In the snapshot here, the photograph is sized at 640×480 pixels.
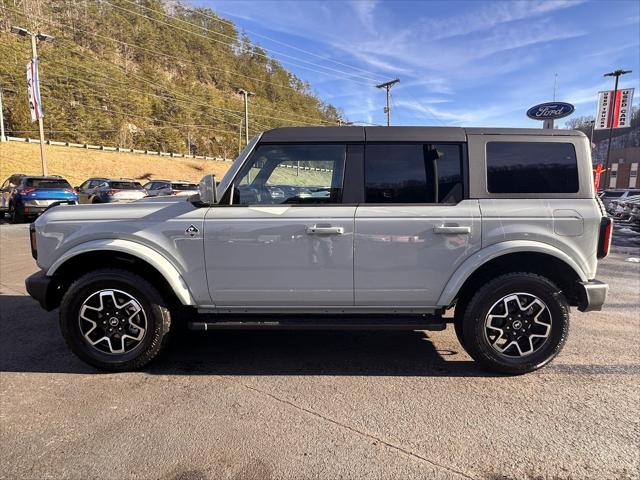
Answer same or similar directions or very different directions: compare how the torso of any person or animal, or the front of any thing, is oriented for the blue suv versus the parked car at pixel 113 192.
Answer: same or similar directions

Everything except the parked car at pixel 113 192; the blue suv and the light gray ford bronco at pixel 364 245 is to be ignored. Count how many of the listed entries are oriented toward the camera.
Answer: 0

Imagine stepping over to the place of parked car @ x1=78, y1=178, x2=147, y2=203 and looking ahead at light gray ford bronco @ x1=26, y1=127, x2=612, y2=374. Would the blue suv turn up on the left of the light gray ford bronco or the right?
right

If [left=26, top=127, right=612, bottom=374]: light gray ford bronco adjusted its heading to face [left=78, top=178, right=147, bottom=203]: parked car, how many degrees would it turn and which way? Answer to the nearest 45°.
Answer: approximately 45° to its right

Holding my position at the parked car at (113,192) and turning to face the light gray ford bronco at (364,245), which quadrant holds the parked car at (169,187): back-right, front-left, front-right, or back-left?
back-left

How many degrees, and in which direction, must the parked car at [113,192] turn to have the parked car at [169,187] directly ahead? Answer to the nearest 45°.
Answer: approximately 90° to its right

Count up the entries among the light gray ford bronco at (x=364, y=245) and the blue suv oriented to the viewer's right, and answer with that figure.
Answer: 0

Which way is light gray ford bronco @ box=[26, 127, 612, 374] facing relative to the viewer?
to the viewer's left

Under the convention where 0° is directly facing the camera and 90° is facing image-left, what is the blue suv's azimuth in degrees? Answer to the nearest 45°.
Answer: approximately 135°

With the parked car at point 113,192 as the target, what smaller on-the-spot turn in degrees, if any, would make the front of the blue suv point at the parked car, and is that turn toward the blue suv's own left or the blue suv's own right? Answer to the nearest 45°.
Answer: approximately 90° to the blue suv's own right

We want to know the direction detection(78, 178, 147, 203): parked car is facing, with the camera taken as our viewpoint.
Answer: facing away from the viewer and to the left of the viewer

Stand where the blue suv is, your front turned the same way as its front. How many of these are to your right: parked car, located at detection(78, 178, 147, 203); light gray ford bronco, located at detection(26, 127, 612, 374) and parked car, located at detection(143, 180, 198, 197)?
2
